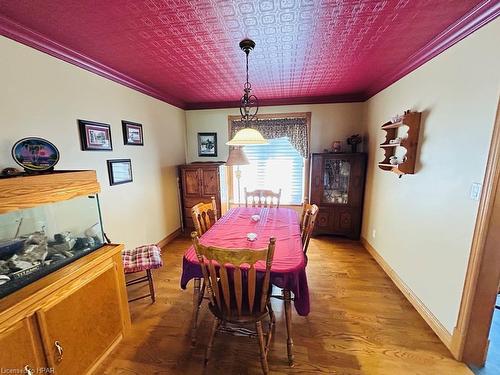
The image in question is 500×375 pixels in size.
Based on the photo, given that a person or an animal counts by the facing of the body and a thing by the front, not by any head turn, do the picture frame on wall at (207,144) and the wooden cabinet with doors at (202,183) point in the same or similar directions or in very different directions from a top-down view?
same or similar directions

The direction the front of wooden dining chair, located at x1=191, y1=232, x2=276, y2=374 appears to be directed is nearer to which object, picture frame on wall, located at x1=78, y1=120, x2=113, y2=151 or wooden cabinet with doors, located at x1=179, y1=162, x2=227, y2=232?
the wooden cabinet with doors

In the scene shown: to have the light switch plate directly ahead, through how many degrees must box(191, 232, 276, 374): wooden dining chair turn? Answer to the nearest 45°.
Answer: approximately 90° to its right

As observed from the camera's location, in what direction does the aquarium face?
facing the viewer and to the right of the viewer

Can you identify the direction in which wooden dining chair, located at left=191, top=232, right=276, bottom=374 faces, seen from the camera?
facing away from the viewer

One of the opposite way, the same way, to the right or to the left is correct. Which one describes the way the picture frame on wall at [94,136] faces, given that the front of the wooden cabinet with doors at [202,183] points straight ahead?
to the left

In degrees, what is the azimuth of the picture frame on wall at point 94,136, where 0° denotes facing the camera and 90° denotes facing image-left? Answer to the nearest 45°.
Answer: approximately 315°

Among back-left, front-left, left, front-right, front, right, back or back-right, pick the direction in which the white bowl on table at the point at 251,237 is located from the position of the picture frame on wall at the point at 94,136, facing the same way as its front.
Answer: front

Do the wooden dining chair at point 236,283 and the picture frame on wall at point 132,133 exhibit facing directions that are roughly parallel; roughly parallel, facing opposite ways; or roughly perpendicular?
roughly perpendicular

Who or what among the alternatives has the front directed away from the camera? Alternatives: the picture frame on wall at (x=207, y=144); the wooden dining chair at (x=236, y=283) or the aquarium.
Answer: the wooden dining chair

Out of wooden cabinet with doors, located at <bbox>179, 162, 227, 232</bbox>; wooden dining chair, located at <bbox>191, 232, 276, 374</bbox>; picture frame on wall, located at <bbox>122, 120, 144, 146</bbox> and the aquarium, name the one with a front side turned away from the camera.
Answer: the wooden dining chair

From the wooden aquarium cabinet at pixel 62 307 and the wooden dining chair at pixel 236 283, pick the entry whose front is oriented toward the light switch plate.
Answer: the wooden aquarium cabinet

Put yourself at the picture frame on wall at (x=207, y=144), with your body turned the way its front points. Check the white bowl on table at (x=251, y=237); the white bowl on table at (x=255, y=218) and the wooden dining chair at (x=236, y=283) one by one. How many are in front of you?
3

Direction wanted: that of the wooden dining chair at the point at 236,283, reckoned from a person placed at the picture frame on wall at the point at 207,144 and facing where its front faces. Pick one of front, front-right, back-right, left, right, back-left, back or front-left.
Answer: front

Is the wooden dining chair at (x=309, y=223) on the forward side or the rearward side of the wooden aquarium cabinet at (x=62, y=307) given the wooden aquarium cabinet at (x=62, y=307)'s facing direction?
on the forward side

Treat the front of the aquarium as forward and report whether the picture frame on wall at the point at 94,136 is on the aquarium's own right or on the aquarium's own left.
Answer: on the aquarium's own left

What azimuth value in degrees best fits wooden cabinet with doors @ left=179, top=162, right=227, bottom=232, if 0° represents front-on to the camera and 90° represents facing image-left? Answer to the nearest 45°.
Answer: approximately 0°

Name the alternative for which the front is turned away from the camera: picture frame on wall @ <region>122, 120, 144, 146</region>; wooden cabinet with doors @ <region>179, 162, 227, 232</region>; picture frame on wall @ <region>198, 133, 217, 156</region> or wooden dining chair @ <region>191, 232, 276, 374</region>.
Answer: the wooden dining chair

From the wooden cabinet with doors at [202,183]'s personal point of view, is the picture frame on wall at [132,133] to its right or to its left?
on its right

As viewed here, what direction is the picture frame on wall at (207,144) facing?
toward the camera

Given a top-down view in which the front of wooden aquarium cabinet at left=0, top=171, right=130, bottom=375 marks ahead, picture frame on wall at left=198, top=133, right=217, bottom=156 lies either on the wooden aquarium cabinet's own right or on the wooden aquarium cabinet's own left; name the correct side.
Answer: on the wooden aquarium cabinet's own left

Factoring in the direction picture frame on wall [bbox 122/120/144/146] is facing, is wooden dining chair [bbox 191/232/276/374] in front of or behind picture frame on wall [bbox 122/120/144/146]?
in front

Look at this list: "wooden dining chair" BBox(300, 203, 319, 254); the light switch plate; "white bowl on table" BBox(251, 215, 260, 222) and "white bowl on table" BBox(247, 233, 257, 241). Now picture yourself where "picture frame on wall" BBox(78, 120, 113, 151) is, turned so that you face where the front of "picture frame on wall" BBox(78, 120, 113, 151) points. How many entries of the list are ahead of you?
4

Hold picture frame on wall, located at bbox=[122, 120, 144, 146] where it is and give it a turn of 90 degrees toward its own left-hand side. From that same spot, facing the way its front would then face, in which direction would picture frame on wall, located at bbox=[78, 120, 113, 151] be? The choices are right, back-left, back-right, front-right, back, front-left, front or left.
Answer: back
